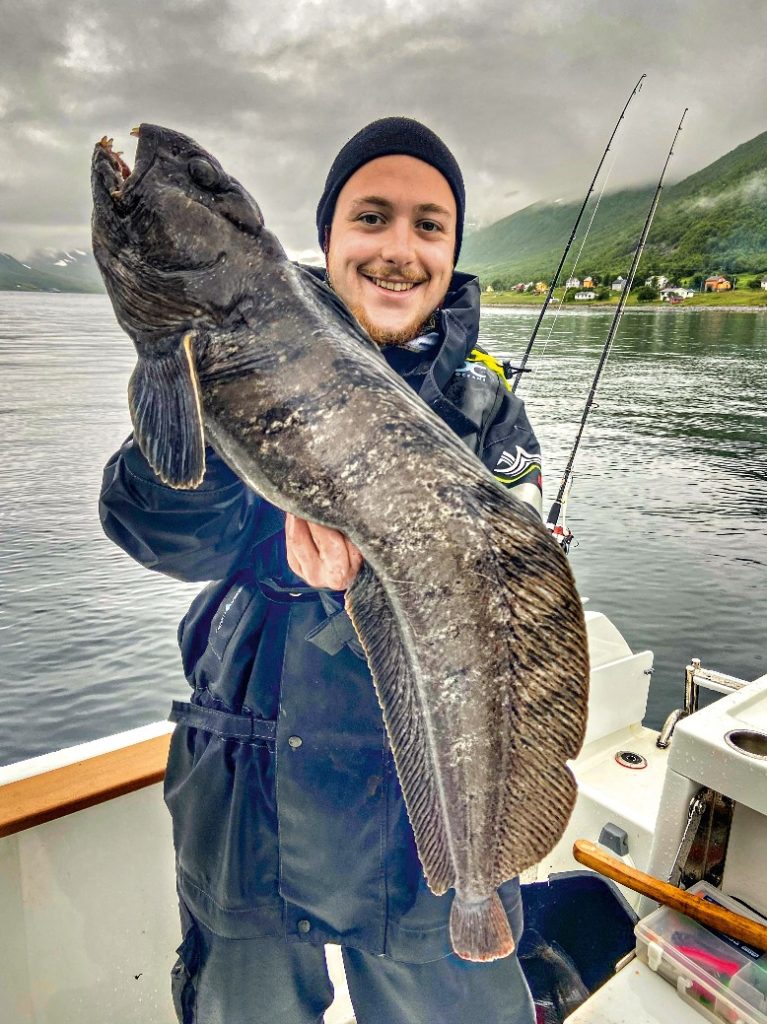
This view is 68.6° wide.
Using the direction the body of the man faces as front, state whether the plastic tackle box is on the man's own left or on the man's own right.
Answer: on the man's own left

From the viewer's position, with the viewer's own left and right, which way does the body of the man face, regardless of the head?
facing the viewer
